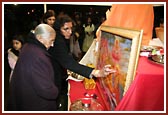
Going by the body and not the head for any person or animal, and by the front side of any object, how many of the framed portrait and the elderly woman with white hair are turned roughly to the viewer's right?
1

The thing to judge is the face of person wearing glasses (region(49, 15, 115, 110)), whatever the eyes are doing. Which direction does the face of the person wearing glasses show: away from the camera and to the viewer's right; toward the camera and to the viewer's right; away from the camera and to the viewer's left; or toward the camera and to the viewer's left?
toward the camera and to the viewer's right

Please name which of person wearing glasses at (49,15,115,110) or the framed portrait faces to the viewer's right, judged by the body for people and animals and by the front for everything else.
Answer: the person wearing glasses

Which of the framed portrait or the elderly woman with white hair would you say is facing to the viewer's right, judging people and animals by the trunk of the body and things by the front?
the elderly woman with white hair

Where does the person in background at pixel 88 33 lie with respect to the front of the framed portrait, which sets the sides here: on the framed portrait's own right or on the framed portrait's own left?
on the framed portrait's own right

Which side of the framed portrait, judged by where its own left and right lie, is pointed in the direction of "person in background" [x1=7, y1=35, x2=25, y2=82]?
right

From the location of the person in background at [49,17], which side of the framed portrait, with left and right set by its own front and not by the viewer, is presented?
right

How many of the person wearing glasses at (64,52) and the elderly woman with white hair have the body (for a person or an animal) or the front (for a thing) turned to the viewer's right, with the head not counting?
2

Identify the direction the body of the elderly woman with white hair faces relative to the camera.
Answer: to the viewer's right
